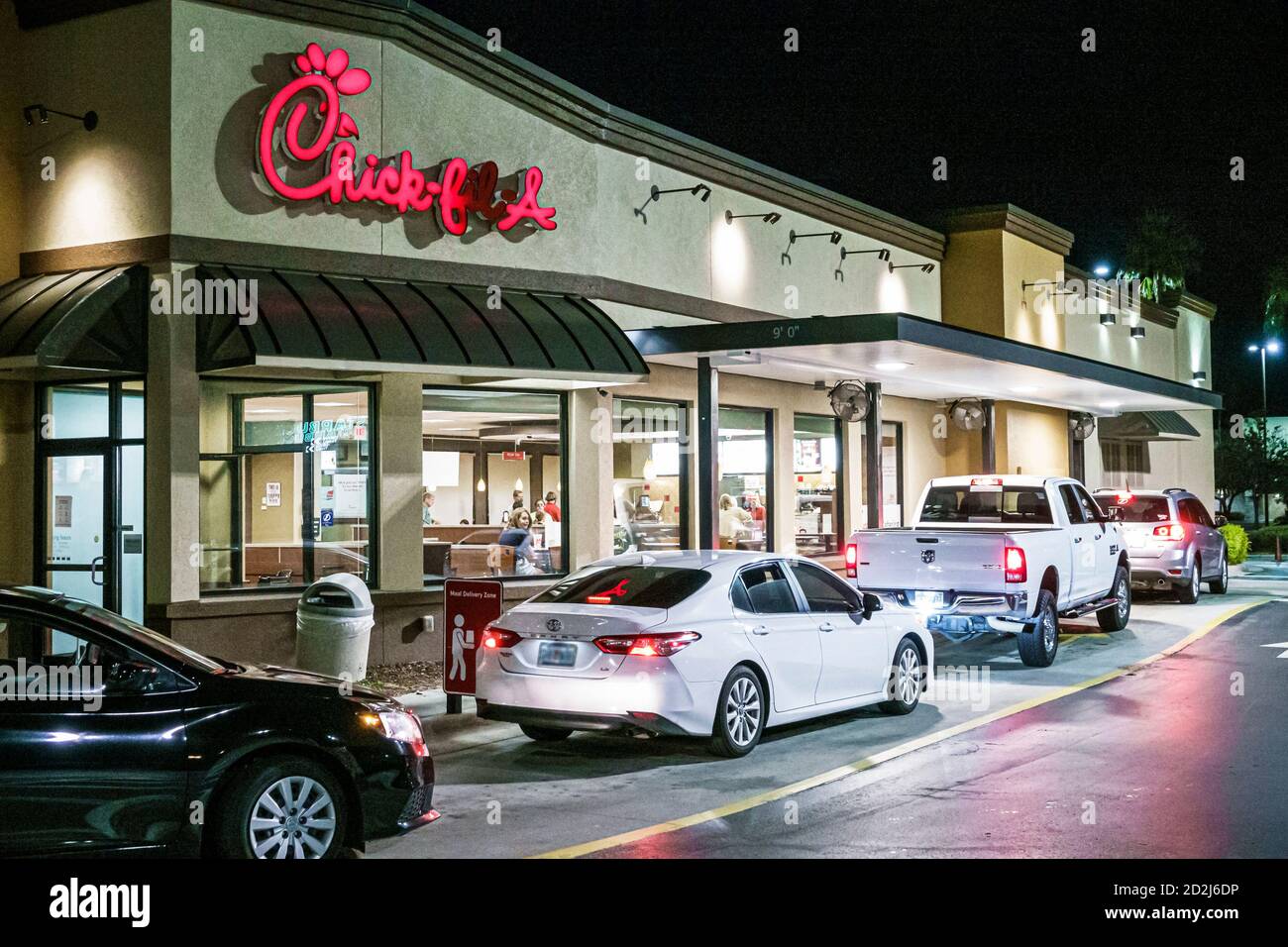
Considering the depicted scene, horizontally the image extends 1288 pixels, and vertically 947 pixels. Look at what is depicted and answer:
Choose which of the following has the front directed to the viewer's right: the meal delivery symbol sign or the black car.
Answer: the black car

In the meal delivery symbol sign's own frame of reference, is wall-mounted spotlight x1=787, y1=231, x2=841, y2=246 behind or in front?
behind

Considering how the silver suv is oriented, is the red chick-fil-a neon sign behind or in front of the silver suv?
behind

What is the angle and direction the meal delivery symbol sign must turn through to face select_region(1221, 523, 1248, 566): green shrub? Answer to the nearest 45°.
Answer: approximately 135° to its left

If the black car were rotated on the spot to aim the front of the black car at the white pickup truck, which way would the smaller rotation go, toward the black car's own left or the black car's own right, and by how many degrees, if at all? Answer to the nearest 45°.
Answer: approximately 45° to the black car's own left

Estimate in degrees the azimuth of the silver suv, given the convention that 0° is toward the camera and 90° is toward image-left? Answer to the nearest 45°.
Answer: approximately 225°

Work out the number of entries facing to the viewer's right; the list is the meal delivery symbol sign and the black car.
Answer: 1

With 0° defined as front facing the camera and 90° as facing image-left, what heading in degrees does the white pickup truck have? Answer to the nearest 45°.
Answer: approximately 225°

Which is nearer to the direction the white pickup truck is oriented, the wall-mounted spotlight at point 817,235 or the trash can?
the wall-mounted spotlight

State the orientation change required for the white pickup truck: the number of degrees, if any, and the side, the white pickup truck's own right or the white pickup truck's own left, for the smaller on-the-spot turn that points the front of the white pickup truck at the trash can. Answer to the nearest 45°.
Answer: approximately 180°

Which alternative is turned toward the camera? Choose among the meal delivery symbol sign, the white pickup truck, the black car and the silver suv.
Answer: the meal delivery symbol sign

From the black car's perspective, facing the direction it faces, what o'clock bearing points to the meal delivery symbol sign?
The meal delivery symbol sign is roughly at 10 o'clock from the black car.

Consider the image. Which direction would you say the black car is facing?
to the viewer's right
